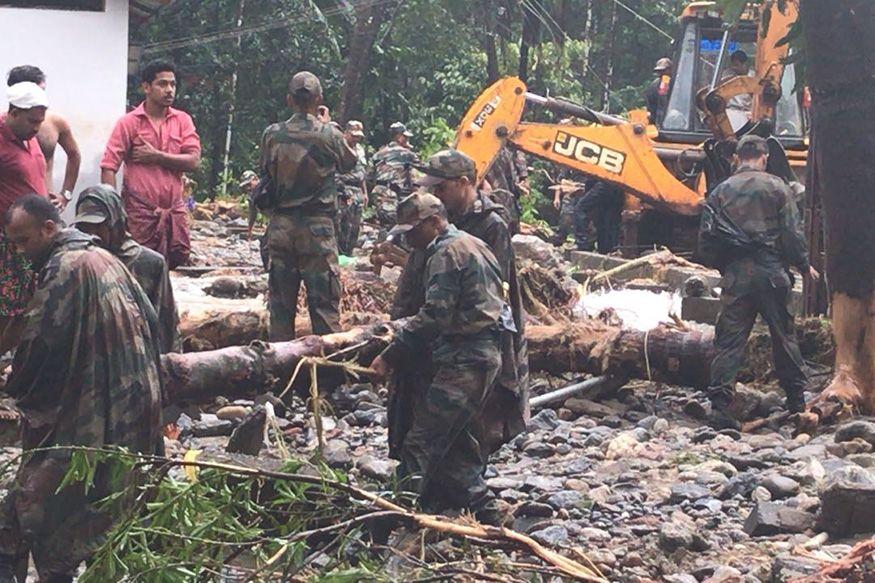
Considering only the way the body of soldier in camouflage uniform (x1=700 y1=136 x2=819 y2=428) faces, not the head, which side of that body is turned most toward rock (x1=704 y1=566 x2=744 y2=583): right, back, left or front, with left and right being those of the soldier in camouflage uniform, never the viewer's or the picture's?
back

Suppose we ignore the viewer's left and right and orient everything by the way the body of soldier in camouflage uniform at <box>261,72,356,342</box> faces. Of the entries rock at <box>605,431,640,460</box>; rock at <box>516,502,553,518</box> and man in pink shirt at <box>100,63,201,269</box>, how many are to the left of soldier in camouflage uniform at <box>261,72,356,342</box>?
1

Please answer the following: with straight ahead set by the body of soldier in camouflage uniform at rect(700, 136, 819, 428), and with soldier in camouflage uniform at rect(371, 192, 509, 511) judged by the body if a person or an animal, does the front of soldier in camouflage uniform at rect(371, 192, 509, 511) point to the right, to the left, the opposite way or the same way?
to the left

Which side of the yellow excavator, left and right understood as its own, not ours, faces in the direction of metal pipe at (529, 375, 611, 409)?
back

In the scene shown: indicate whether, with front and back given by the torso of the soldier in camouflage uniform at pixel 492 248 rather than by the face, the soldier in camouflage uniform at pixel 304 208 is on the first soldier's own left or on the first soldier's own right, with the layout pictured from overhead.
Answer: on the first soldier's own right

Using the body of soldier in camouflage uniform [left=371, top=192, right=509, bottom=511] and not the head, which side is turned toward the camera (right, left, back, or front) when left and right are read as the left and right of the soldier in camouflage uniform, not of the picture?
left

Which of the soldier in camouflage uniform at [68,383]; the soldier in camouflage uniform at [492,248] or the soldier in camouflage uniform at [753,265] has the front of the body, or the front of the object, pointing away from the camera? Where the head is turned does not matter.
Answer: the soldier in camouflage uniform at [753,265]
